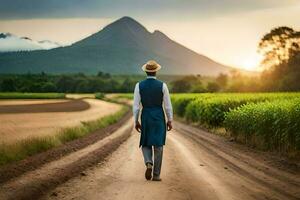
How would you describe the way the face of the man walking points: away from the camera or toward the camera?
away from the camera

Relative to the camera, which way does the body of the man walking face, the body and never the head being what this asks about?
away from the camera
